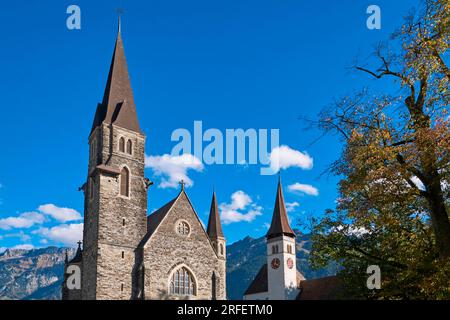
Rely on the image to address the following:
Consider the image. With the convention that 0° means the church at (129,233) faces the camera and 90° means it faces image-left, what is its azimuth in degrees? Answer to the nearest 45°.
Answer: approximately 0°
